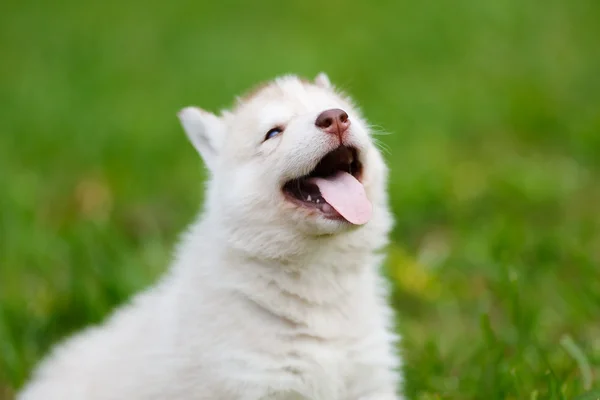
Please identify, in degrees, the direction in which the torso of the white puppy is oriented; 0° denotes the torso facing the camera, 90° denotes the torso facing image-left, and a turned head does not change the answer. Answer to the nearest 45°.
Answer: approximately 315°
